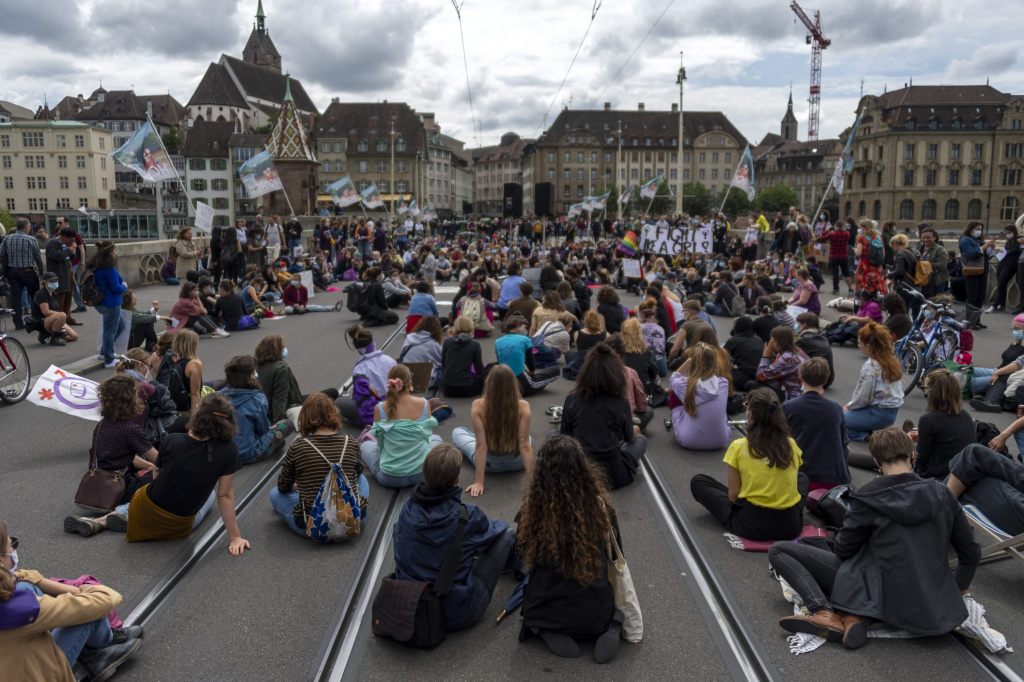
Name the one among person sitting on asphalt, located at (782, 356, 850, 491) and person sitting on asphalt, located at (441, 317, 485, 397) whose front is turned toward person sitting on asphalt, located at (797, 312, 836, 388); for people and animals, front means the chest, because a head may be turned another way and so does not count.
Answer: person sitting on asphalt, located at (782, 356, 850, 491)

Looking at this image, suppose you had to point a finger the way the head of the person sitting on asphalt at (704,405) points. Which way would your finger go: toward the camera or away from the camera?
away from the camera

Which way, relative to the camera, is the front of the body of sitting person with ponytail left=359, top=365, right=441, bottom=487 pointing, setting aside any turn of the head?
away from the camera

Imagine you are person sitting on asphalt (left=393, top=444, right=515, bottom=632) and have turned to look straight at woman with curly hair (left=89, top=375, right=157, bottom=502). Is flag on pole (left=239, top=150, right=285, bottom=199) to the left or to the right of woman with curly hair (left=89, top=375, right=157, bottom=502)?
right

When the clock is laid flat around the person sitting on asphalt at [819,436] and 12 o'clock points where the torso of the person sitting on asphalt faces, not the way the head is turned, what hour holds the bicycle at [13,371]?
The bicycle is roughly at 9 o'clock from the person sitting on asphalt.

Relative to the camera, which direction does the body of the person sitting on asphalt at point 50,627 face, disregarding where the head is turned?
to the viewer's right

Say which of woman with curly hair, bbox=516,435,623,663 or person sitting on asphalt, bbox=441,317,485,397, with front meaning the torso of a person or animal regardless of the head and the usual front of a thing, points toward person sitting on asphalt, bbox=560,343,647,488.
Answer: the woman with curly hair

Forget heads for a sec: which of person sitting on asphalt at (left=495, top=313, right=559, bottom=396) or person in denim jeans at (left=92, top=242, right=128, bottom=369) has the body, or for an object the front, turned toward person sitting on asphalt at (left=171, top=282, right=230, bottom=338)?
the person in denim jeans

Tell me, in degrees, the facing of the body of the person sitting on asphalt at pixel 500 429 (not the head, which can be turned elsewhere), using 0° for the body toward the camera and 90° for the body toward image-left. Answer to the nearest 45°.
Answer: approximately 180°

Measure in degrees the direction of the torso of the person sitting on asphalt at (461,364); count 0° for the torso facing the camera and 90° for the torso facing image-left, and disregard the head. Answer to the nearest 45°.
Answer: approximately 180°
